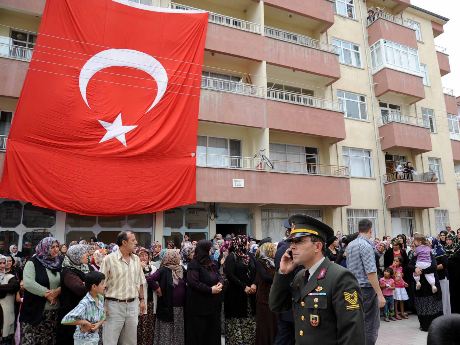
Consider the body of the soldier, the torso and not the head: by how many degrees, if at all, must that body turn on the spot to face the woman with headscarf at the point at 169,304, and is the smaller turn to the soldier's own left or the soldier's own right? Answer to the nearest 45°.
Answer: approximately 90° to the soldier's own right

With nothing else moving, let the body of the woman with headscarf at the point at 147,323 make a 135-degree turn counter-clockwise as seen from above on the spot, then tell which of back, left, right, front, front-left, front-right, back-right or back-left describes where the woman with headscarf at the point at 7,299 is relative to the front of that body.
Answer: left

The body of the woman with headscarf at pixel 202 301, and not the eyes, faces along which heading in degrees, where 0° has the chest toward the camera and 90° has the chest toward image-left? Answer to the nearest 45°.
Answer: approximately 315°

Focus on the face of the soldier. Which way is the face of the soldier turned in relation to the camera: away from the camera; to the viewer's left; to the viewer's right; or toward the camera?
to the viewer's left

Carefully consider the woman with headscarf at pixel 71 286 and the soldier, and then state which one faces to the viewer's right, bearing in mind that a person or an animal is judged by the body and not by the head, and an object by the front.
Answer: the woman with headscarf

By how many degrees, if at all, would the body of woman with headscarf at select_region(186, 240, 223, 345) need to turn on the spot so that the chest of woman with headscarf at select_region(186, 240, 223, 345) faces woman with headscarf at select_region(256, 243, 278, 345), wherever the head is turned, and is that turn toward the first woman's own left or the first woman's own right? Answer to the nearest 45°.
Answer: approximately 45° to the first woman's own left

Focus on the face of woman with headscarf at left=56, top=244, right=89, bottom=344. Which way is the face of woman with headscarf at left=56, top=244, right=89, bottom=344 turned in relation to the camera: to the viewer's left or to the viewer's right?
to the viewer's right
